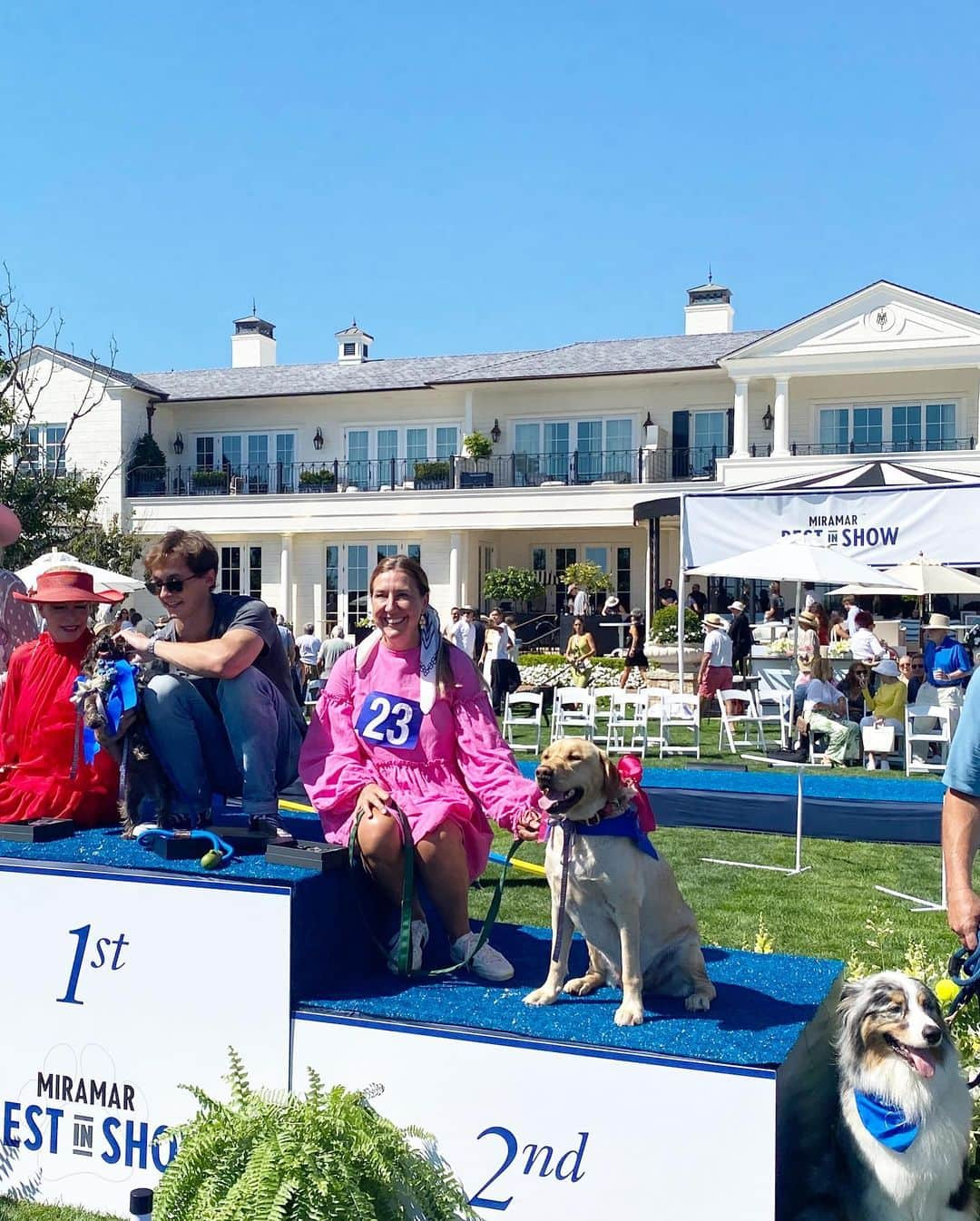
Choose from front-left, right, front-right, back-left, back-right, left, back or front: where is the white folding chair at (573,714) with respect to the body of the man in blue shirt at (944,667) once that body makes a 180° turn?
back-left

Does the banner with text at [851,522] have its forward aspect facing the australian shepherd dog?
yes

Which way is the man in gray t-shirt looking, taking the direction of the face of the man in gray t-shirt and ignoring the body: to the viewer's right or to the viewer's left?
to the viewer's left

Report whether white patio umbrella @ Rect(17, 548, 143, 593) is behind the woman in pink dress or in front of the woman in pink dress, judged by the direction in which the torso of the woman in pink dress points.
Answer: behind

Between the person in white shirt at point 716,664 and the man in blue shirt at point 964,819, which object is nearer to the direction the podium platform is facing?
the man in blue shirt

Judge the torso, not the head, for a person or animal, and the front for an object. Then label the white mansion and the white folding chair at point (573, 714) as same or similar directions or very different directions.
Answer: same or similar directions

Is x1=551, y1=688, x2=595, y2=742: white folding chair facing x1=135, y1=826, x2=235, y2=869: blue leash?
yes

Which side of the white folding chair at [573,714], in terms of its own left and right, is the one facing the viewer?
front

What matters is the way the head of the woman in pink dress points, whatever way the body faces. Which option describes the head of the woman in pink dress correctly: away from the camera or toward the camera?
toward the camera

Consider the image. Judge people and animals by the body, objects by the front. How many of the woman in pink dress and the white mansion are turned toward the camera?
2

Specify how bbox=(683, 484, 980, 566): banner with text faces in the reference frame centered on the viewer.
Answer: facing the viewer

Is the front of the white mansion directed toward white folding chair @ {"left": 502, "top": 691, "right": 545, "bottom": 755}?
yes

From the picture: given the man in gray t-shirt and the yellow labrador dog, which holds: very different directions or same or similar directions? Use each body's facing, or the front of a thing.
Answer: same or similar directions

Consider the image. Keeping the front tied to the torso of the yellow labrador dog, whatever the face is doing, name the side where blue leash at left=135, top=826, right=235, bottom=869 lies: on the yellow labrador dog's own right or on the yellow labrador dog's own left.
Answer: on the yellow labrador dog's own right
